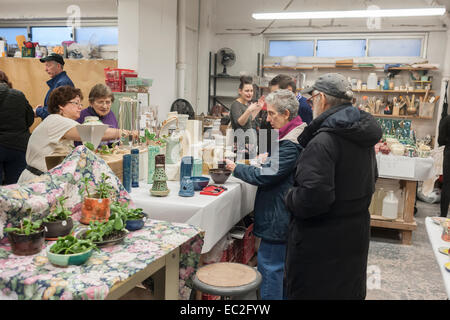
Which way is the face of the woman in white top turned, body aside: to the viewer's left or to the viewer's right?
to the viewer's right

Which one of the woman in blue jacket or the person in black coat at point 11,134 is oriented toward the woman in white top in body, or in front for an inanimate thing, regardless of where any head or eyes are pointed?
the woman in blue jacket

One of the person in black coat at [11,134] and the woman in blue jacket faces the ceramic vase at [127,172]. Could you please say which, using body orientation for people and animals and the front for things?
the woman in blue jacket

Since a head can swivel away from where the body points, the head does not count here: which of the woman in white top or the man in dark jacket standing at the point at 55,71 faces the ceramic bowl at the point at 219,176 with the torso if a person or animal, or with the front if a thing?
the woman in white top

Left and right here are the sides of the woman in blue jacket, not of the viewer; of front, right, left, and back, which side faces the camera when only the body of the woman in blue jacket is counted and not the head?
left

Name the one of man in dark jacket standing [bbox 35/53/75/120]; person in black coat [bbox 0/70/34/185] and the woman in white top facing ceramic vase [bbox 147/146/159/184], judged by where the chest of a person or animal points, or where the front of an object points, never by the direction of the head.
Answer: the woman in white top

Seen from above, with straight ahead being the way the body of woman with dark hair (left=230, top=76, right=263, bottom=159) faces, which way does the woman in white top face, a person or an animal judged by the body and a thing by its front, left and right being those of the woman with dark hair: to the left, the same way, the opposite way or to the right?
to the left

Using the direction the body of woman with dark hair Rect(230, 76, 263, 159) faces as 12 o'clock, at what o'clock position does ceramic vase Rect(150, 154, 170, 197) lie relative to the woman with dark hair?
The ceramic vase is roughly at 2 o'clock from the woman with dark hair.

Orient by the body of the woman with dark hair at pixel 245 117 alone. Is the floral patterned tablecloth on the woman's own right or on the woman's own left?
on the woman's own right

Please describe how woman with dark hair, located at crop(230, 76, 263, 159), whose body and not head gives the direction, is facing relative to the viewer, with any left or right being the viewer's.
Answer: facing the viewer and to the right of the viewer

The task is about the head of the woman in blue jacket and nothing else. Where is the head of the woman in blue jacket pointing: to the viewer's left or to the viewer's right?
to the viewer's left

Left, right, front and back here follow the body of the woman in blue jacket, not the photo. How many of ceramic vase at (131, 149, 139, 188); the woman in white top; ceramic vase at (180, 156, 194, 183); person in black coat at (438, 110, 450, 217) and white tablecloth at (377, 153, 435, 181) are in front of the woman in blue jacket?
3
